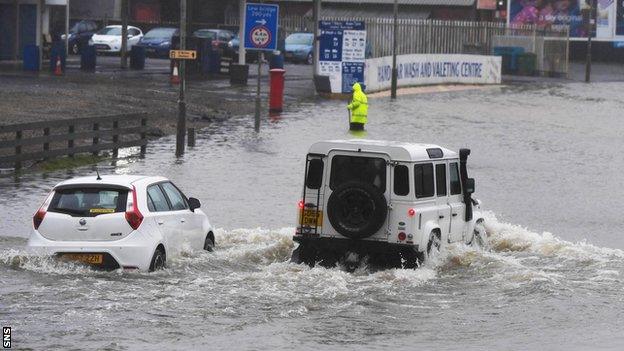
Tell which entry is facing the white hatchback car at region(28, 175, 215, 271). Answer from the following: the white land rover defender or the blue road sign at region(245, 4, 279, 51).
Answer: the blue road sign

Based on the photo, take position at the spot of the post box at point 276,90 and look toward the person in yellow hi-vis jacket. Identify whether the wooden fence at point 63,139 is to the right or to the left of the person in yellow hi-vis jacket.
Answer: right

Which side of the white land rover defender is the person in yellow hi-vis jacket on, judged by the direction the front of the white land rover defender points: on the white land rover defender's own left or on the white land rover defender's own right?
on the white land rover defender's own left

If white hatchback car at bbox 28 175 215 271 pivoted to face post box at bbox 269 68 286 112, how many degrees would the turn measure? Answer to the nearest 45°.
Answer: approximately 45° to its left

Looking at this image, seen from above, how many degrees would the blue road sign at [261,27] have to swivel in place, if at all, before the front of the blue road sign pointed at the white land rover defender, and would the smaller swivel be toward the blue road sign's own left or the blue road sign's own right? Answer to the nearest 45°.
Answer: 0° — it already faces it

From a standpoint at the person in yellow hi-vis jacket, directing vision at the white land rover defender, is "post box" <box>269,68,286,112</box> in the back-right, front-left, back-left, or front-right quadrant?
back-right

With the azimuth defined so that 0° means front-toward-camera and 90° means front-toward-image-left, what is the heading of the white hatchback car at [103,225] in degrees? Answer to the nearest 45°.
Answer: approximately 225°

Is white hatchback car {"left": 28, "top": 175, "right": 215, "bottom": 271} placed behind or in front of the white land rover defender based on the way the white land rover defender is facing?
behind

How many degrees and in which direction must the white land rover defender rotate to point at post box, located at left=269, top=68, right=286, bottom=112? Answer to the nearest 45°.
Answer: approximately 45° to its left

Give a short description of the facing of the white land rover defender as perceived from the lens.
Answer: facing away from the viewer and to the right of the viewer
